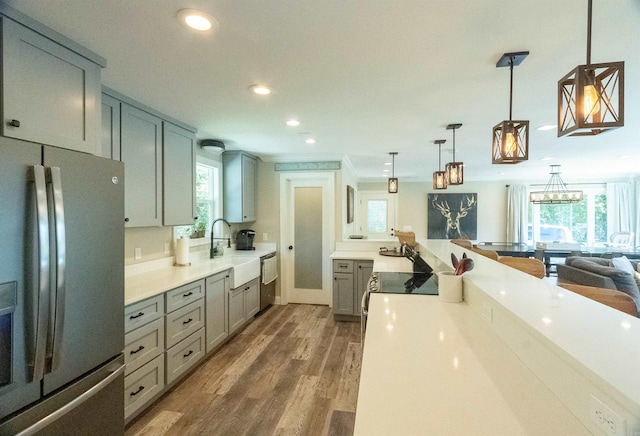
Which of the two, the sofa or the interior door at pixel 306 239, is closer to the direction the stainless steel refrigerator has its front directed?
the sofa

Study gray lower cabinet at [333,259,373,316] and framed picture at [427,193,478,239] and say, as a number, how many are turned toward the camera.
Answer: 2

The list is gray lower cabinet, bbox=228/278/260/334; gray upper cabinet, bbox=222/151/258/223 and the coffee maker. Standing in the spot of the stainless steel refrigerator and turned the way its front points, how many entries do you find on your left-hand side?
3

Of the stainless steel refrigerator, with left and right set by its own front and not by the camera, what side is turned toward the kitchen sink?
left

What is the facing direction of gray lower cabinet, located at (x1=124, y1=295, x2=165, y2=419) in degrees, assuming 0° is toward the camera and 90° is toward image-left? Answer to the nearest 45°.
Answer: approximately 315°

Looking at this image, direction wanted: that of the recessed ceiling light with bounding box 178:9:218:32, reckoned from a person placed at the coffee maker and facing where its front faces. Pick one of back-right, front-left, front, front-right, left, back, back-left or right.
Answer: right

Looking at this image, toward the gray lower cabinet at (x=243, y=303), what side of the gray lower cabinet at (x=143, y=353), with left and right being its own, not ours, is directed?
left

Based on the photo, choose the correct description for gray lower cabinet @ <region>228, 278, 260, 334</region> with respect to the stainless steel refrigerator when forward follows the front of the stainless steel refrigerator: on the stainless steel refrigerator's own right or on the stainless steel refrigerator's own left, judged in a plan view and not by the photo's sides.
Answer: on the stainless steel refrigerator's own left

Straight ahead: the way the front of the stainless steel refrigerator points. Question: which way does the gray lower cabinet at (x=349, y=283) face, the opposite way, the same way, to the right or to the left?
to the right

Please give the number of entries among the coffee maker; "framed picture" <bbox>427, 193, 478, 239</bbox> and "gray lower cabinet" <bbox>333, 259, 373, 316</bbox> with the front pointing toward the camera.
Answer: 2

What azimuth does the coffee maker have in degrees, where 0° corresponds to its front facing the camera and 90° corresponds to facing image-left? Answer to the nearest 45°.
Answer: approximately 270°

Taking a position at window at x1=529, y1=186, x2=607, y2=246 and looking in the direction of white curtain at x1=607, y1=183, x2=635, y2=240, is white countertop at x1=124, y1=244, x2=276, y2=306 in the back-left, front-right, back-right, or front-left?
back-right

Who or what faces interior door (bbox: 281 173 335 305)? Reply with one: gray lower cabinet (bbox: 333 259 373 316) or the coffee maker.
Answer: the coffee maker

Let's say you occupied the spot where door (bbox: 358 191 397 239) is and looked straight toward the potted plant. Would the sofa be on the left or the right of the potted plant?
left
